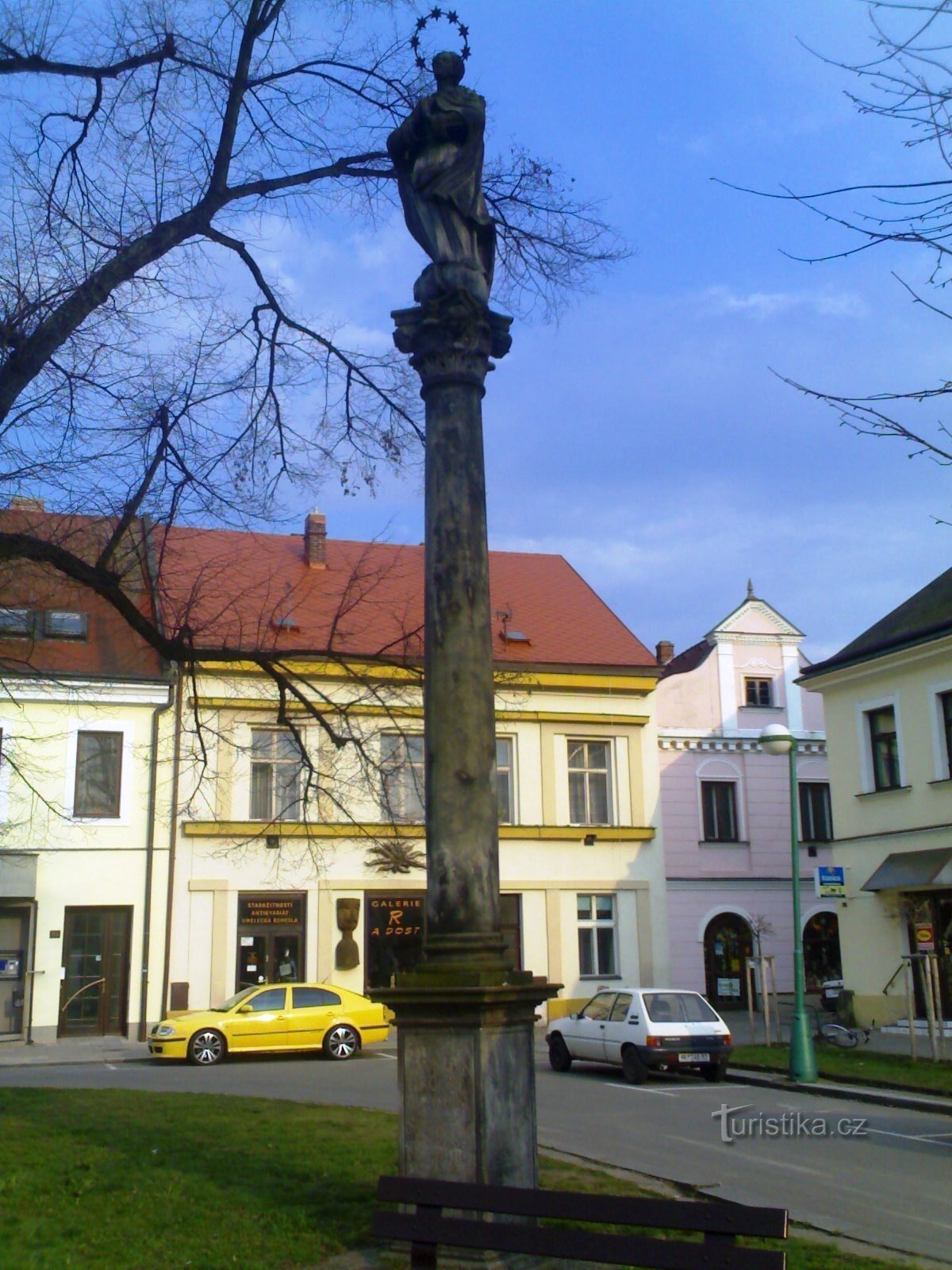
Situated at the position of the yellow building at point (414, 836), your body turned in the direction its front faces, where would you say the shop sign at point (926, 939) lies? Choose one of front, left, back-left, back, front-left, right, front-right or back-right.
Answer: front-left

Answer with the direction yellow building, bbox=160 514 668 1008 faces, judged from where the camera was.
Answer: facing the viewer

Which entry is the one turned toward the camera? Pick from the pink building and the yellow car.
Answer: the pink building

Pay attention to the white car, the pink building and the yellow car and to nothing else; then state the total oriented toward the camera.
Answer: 1

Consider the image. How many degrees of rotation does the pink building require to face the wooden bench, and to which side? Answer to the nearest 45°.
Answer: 0° — it already faces it

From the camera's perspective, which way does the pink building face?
toward the camera

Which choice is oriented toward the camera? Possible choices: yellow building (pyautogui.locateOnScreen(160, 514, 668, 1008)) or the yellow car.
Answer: the yellow building

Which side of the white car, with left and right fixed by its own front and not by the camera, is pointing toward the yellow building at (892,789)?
right

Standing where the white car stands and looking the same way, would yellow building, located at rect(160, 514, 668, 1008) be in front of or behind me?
in front
